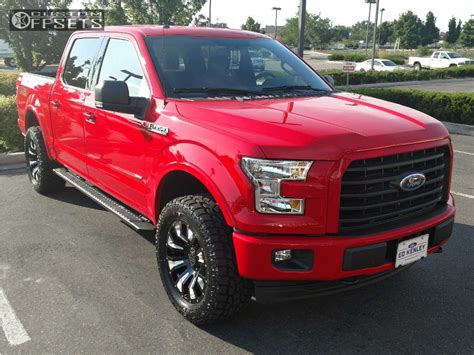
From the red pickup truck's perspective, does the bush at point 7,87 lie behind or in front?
behind

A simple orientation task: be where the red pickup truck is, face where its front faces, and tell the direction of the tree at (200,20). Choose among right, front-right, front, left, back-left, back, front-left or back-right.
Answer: back-left

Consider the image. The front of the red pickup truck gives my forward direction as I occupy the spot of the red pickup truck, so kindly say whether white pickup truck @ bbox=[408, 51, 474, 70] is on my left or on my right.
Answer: on my left

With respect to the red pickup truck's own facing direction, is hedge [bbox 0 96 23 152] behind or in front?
behind

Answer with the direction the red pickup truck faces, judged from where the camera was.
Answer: facing the viewer and to the right of the viewer

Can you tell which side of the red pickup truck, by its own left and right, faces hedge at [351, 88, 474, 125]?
left

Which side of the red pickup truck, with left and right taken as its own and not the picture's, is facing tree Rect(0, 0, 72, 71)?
back

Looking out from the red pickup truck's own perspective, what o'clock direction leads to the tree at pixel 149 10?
The tree is roughly at 7 o'clock from the red pickup truck.
